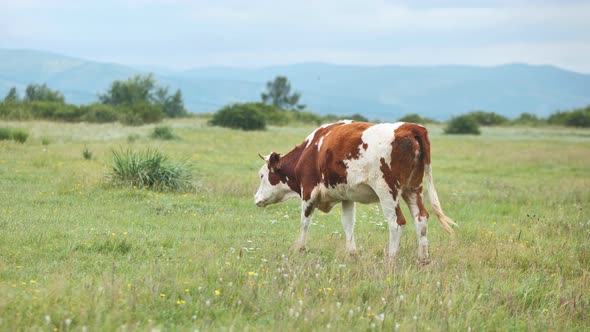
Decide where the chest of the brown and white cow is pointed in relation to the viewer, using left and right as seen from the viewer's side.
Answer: facing away from the viewer and to the left of the viewer

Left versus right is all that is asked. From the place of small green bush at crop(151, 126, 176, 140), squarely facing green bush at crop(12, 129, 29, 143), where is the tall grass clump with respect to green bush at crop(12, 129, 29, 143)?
left

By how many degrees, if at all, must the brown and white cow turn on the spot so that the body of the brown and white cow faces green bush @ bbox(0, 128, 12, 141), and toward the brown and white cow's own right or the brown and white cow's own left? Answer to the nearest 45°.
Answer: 0° — it already faces it
